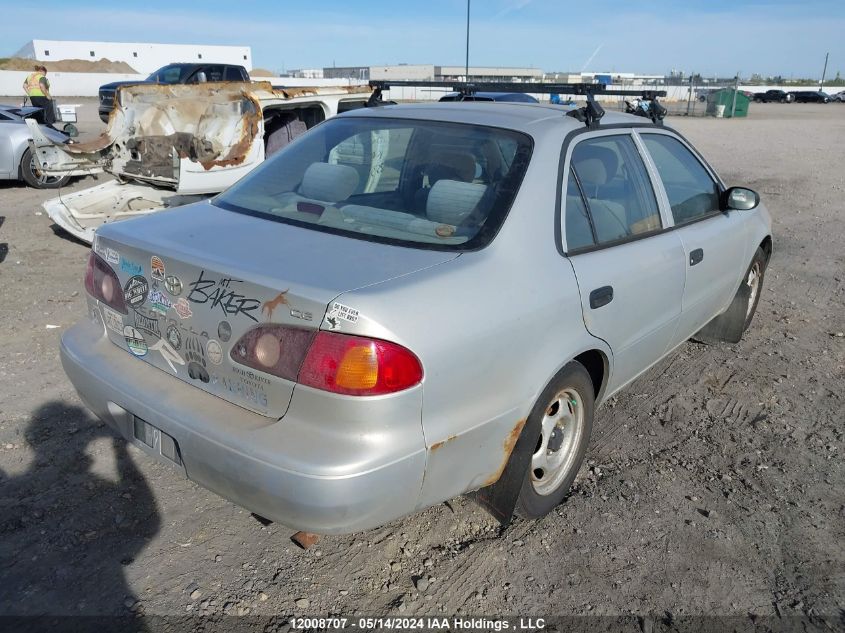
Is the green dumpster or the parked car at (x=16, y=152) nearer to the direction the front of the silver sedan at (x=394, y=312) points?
the green dumpster

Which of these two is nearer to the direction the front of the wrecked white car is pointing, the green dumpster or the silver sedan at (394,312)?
the silver sedan

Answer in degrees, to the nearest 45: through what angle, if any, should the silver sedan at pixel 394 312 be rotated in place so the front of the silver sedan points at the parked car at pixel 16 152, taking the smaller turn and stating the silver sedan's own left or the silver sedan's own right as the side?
approximately 90° to the silver sedan's own left

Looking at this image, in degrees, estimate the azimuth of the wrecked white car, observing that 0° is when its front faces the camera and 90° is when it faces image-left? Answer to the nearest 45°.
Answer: approximately 45°

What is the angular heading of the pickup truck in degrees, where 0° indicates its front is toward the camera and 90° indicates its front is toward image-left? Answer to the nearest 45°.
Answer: approximately 45°

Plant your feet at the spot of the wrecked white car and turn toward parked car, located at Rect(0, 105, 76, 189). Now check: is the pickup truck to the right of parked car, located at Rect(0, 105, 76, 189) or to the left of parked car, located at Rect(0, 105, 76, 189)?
right

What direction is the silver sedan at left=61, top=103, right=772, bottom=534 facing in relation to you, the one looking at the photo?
facing away from the viewer and to the right of the viewer

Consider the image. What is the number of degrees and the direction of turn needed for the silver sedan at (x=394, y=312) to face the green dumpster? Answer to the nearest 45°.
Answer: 0° — it already faces it

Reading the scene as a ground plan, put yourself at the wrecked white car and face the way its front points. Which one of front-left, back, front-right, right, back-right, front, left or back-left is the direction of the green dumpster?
back

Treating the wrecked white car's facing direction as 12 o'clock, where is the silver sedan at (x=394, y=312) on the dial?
The silver sedan is roughly at 10 o'clock from the wrecked white car.
